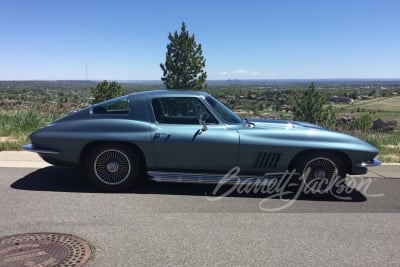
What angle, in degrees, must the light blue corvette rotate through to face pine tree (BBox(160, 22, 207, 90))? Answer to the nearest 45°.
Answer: approximately 90° to its left

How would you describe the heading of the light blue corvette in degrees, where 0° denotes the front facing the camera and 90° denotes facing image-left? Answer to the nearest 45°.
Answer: approximately 270°

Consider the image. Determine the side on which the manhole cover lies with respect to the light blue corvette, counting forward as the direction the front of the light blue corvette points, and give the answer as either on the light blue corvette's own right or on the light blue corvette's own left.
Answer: on the light blue corvette's own right

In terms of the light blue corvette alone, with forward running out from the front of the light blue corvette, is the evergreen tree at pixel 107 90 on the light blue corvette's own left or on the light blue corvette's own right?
on the light blue corvette's own left

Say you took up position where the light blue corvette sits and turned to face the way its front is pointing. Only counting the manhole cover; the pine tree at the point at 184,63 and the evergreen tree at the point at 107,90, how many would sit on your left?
2
